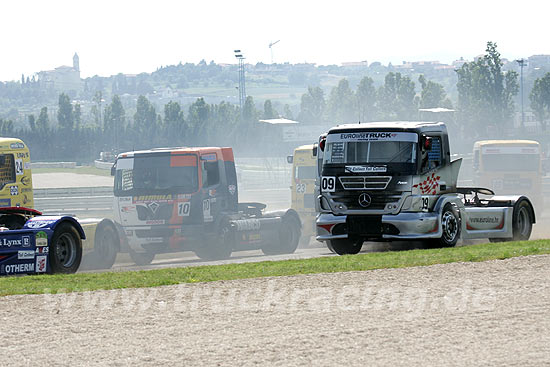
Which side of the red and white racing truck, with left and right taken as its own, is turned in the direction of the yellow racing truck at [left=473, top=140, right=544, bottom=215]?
back

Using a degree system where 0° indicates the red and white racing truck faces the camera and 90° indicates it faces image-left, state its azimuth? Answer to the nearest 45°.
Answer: approximately 45°

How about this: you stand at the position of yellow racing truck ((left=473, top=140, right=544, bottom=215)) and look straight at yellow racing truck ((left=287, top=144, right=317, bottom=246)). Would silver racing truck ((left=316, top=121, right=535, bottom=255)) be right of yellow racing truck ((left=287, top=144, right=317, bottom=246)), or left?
left

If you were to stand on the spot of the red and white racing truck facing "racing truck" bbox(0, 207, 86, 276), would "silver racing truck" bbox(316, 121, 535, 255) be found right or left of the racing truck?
left

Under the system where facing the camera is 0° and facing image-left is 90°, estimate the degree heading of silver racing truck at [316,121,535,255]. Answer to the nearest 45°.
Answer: approximately 45°

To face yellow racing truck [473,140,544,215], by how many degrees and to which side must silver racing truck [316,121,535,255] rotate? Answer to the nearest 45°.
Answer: approximately 135° to its right

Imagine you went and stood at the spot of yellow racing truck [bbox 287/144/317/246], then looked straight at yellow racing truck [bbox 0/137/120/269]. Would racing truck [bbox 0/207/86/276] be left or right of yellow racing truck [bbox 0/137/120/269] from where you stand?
left

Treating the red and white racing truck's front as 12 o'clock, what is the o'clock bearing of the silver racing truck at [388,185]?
The silver racing truck is roughly at 9 o'clock from the red and white racing truck.

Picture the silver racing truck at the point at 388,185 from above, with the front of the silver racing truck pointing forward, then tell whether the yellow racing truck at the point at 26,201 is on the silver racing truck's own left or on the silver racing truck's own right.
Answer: on the silver racing truck's own right

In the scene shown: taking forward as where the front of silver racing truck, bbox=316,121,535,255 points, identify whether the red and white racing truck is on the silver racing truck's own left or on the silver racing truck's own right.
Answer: on the silver racing truck's own right

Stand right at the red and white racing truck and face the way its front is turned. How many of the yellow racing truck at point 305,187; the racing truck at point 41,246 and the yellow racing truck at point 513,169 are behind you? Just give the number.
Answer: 2
